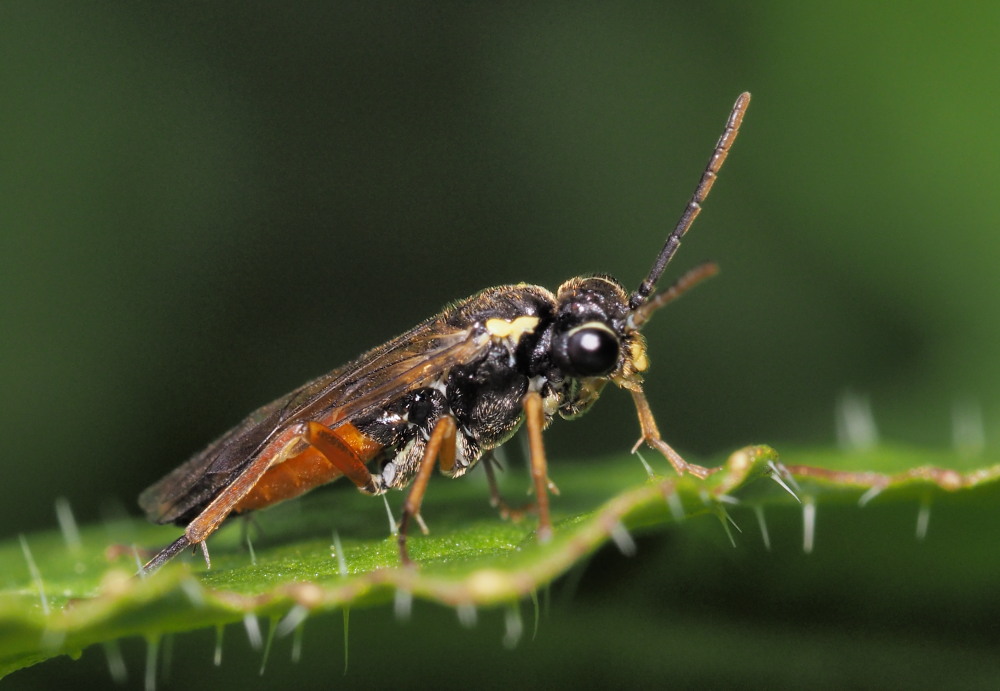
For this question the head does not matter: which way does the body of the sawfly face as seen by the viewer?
to the viewer's right
